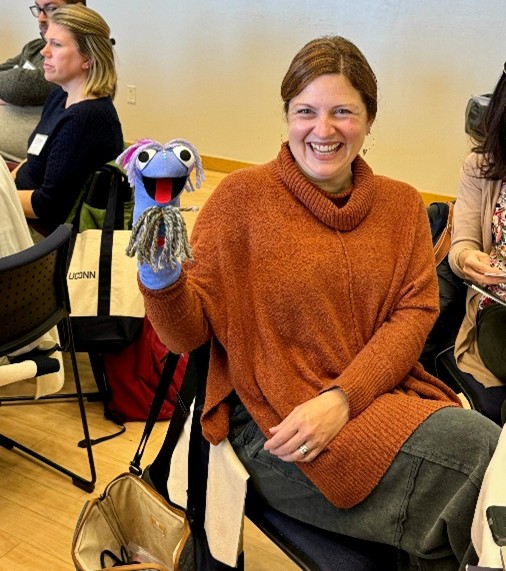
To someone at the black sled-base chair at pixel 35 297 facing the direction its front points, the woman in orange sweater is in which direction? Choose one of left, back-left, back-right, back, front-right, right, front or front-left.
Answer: back

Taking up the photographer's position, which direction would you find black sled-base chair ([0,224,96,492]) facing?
facing away from the viewer and to the left of the viewer

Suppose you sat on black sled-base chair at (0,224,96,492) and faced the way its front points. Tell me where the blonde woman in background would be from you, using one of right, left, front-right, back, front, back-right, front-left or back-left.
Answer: front-right
